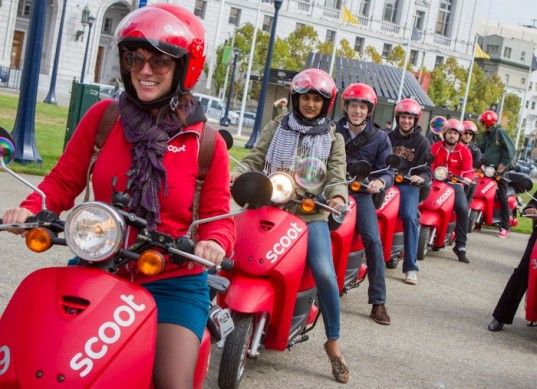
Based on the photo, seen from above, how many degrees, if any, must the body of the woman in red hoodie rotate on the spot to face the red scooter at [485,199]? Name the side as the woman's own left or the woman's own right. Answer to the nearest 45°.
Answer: approximately 180°

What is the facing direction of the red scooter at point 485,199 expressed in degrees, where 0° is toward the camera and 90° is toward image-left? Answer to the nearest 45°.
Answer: approximately 45°

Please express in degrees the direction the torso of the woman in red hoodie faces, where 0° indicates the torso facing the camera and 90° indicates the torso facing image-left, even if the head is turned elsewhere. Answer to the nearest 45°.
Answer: approximately 45°

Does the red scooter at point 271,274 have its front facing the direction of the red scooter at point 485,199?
no

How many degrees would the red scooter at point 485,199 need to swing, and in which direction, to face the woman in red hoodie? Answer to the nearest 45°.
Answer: approximately 45° to its left

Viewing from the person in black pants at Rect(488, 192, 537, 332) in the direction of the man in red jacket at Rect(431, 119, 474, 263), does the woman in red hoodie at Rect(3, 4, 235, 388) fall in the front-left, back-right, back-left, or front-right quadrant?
back-left

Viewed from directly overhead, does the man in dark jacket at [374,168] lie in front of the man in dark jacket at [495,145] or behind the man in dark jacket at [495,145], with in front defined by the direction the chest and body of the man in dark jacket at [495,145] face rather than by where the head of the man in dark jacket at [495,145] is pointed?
in front

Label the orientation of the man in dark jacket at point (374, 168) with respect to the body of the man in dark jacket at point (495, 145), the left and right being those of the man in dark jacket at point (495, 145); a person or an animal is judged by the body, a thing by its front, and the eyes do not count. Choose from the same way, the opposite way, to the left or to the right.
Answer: the same way

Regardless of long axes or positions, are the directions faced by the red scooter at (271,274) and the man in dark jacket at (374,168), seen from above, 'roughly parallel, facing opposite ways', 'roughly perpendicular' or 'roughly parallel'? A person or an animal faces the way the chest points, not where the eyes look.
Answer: roughly parallel

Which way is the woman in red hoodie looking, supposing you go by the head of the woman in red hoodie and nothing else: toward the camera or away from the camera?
toward the camera

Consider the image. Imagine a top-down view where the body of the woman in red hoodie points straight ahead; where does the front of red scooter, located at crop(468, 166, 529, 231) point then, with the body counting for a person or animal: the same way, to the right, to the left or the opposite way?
the same way

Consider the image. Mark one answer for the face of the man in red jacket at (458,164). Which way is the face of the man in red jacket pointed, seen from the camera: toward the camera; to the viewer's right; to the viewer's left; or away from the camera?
toward the camera

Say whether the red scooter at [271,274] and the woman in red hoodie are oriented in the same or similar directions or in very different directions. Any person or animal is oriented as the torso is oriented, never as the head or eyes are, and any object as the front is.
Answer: same or similar directions

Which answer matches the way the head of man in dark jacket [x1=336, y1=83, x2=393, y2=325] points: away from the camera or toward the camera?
toward the camera

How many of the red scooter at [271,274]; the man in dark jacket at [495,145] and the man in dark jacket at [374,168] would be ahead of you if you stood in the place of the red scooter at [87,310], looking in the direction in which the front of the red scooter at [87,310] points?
0

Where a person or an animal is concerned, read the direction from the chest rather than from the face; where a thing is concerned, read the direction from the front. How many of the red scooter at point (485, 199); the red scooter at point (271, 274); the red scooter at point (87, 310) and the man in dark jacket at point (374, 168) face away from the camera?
0
